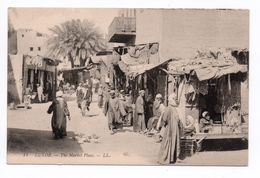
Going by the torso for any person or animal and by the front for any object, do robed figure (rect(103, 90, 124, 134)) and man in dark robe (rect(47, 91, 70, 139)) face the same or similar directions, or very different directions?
very different directions

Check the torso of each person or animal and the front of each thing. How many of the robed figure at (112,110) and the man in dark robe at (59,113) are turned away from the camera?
1
